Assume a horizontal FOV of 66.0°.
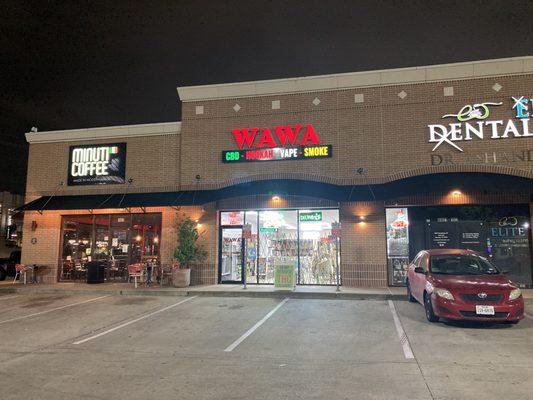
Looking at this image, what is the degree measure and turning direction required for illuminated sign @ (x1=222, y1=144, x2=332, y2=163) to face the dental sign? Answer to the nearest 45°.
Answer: approximately 90° to its left

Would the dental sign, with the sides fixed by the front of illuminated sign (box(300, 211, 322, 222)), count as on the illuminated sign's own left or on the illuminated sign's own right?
on the illuminated sign's own left

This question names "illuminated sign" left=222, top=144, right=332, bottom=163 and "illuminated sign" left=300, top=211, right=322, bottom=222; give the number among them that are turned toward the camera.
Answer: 2

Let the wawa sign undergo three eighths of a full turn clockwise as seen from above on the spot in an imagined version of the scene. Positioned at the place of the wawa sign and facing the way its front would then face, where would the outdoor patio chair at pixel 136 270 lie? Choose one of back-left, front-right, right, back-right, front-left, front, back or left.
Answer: front-left

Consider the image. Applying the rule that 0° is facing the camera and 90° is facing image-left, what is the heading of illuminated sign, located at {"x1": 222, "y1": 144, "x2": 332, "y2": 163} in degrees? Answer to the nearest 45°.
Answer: approximately 0°

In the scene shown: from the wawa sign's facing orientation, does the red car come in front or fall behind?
in front
